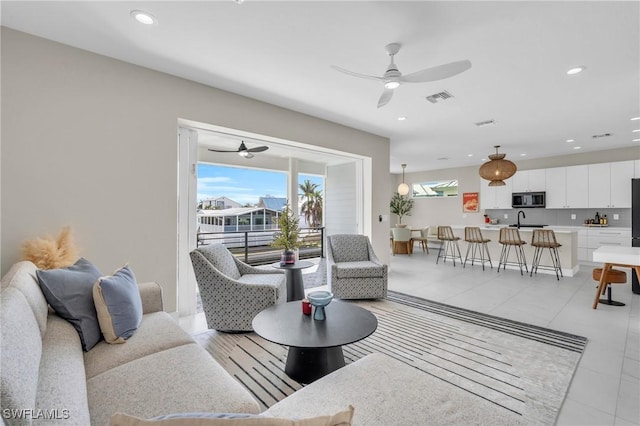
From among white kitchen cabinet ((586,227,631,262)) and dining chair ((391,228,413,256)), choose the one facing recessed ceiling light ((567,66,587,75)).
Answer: the white kitchen cabinet

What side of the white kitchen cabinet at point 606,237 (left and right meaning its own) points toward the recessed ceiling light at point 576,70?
front

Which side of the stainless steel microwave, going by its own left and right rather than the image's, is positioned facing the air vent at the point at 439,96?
front

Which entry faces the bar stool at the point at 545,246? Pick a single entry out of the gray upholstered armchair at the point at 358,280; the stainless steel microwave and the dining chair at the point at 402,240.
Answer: the stainless steel microwave

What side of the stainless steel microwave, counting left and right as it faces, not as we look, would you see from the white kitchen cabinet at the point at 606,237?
left

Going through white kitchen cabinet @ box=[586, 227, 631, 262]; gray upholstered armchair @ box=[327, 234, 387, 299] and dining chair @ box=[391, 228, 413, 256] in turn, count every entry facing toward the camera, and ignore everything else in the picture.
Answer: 2

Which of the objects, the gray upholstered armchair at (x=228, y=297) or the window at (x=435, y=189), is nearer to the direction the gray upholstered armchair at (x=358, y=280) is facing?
the gray upholstered armchair

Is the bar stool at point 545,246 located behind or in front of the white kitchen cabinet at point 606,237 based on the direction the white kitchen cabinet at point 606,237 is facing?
in front

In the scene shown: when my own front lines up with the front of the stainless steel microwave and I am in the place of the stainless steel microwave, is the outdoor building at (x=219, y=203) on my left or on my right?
on my right
